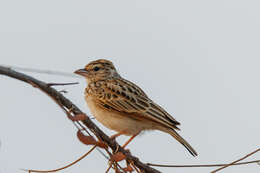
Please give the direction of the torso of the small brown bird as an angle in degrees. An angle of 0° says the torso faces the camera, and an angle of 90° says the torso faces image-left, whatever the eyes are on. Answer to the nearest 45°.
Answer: approximately 90°
